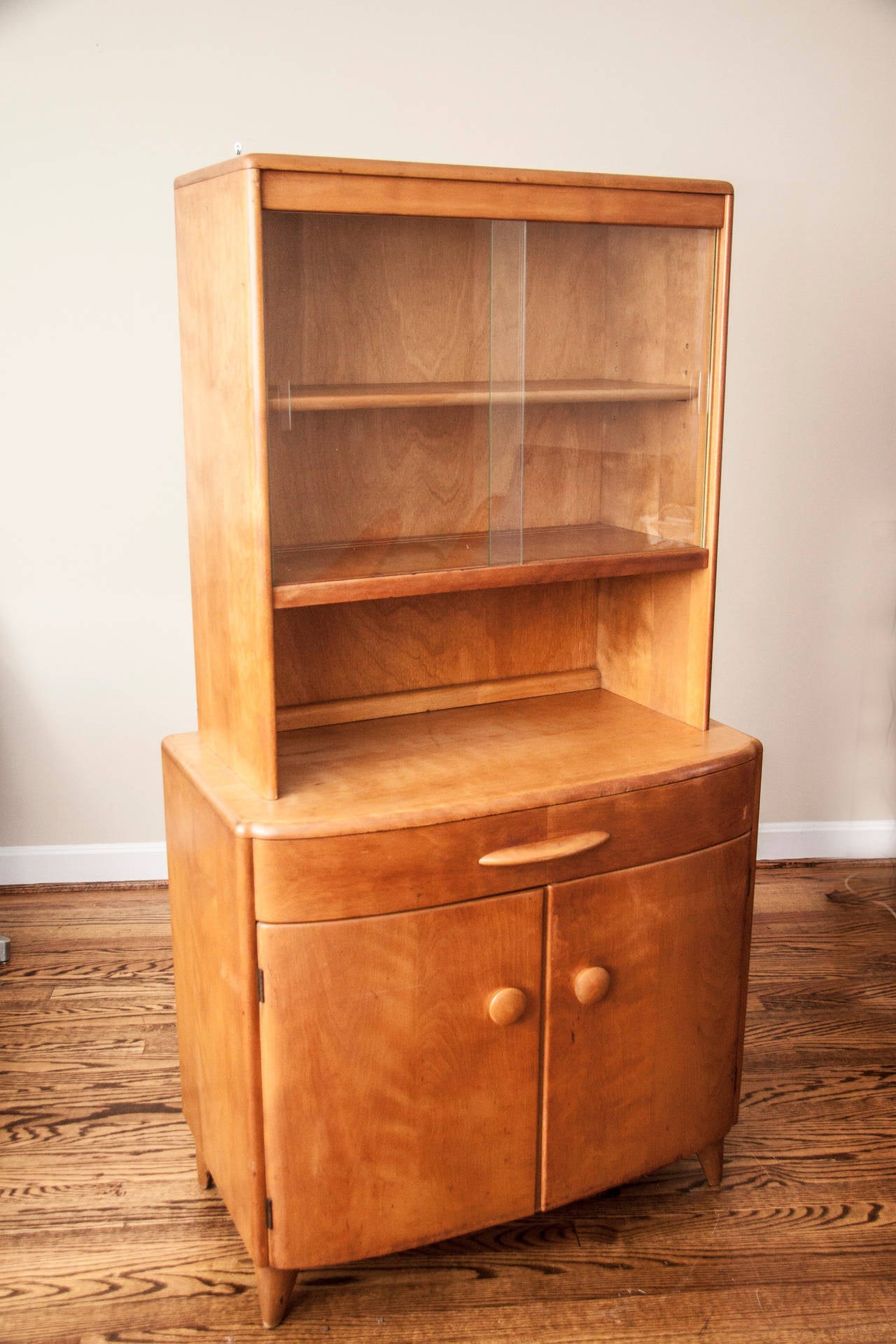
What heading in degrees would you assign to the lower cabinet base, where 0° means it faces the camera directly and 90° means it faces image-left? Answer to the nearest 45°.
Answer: approximately 315°
